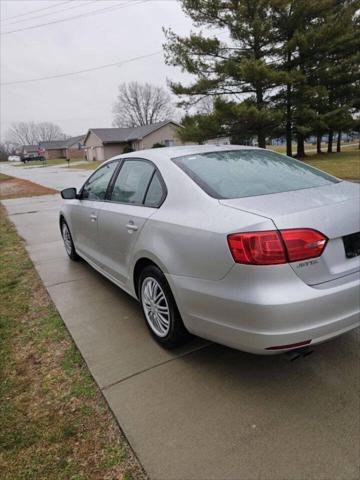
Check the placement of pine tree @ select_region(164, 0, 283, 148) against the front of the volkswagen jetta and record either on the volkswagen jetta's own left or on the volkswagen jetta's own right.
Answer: on the volkswagen jetta's own right

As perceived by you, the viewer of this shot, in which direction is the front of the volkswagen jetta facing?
facing away from the viewer and to the left of the viewer
